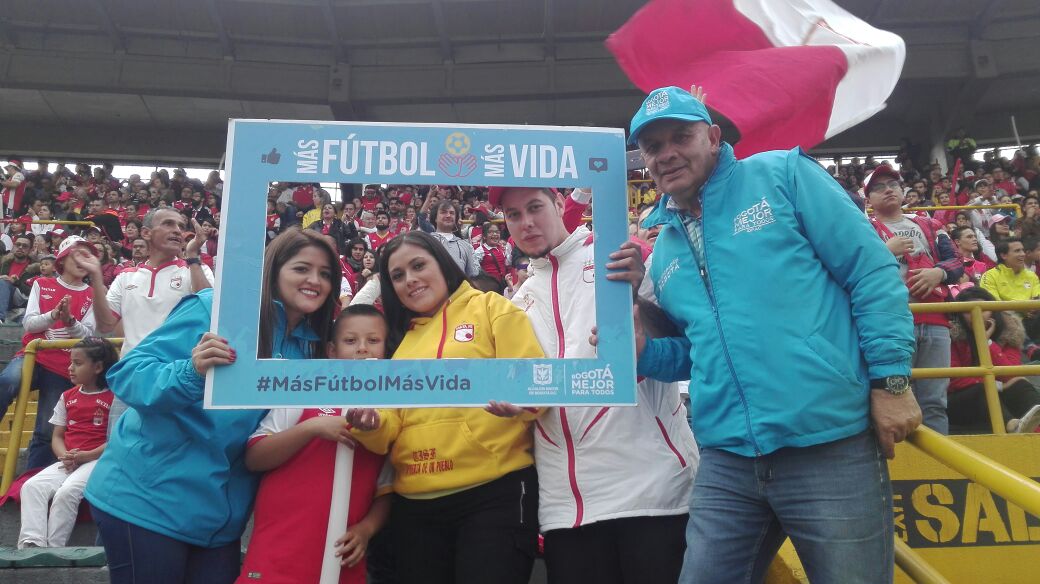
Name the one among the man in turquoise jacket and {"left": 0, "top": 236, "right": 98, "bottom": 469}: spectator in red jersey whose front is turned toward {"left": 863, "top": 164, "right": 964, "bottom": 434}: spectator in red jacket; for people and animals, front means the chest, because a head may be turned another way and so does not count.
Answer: {"left": 0, "top": 236, "right": 98, "bottom": 469}: spectator in red jersey

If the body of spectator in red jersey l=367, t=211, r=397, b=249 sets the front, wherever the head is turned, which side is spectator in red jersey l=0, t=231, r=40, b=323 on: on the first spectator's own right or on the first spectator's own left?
on the first spectator's own right

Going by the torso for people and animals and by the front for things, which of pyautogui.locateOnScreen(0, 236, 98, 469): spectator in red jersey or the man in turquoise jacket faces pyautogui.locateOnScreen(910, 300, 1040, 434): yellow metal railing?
the spectator in red jersey

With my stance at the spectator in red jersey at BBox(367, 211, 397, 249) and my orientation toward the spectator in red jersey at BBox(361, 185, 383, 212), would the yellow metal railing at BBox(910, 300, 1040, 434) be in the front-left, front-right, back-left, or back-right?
back-right

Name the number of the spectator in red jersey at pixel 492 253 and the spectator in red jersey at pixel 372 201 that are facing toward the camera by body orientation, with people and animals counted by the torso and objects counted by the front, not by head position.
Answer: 2

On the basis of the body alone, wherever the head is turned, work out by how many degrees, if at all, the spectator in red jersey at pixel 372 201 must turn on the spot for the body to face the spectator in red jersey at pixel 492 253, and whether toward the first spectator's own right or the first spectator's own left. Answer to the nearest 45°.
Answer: approximately 45° to the first spectator's own left

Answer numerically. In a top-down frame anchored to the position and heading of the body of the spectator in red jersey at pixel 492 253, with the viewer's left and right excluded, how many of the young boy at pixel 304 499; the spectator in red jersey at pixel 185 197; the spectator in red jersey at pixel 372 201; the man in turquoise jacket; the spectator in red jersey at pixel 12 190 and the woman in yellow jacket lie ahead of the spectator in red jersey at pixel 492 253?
3

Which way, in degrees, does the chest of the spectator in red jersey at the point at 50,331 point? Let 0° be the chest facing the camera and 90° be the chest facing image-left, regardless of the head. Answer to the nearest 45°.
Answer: approximately 315°
